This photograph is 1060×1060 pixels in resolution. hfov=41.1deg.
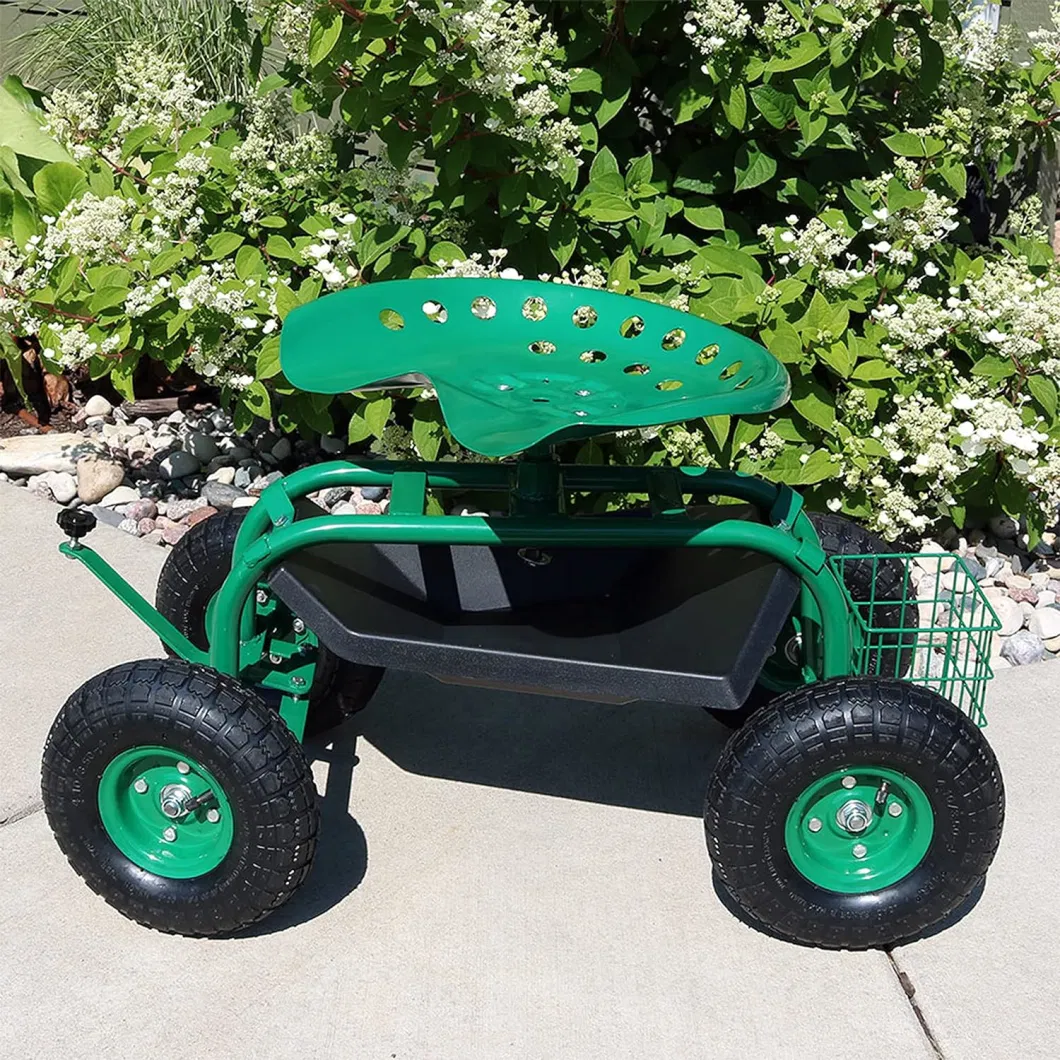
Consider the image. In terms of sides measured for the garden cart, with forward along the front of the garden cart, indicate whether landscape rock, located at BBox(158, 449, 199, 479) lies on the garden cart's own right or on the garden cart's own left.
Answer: on the garden cart's own right

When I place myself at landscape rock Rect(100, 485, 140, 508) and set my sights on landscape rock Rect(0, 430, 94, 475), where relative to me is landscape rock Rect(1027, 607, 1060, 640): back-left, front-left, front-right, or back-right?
back-right

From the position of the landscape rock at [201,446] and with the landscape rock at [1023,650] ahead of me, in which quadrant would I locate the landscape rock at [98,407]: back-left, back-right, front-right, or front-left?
back-left

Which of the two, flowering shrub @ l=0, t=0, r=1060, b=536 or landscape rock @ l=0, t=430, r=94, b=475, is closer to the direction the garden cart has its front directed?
the landscape rock

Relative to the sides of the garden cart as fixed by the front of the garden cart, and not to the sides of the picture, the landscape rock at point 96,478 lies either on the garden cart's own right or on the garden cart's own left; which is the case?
on the garden cart's own right

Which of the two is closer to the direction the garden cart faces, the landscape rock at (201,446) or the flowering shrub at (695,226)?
the landscape rock

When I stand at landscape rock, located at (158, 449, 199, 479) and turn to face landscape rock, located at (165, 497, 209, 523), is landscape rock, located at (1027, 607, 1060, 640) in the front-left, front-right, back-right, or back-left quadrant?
front-left

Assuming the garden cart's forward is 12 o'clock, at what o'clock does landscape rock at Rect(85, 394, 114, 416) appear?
The landscape rock is roughly at 2 o'clock from the garden cart.

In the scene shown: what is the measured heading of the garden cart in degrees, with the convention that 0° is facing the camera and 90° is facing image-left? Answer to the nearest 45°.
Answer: approximately 90°

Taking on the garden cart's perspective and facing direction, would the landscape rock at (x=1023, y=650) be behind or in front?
behind

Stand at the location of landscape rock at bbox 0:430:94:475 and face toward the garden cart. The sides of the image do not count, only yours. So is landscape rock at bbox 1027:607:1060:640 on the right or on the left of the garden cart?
left

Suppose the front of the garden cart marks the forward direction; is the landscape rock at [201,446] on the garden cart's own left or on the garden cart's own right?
on the garden cart's own right

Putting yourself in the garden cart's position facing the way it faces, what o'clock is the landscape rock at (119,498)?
The landscape rock is roughly at 2 o'clock from the garden cart.
